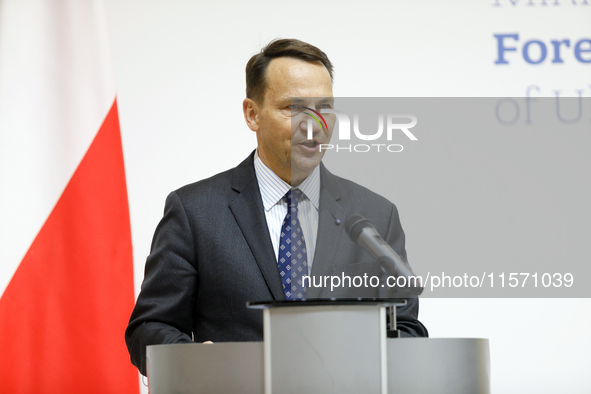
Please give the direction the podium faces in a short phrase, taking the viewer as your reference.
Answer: facing the viewer

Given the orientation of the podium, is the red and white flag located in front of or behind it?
behind

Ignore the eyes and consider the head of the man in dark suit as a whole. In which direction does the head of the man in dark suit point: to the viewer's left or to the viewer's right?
to the viewer's right

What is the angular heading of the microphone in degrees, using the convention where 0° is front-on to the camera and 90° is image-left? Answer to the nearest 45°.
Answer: approximately 90°

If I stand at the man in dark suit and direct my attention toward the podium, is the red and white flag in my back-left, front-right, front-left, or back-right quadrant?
back-right

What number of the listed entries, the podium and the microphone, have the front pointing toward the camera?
1

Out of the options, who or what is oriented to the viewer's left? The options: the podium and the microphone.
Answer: the microphone
